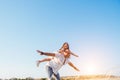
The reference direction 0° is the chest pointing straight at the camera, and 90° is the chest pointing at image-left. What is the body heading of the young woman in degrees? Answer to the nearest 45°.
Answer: approximately 315°
